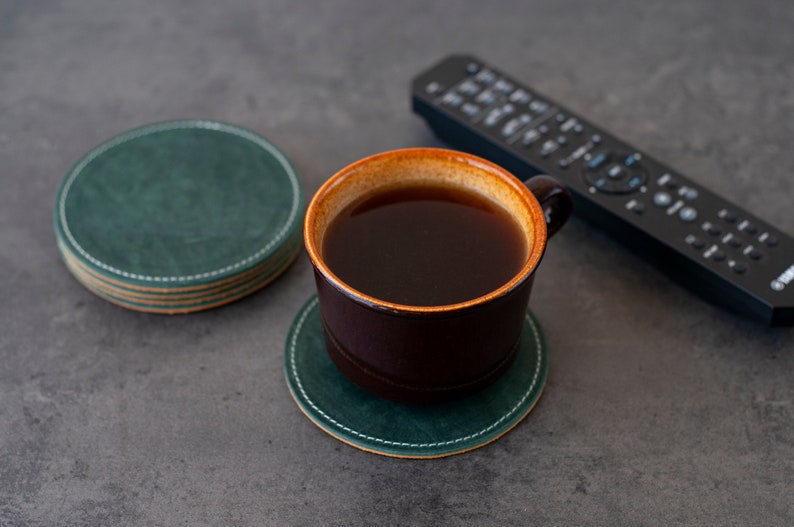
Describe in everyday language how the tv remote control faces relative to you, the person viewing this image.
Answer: facing away from the viewer and to the left of the viewer

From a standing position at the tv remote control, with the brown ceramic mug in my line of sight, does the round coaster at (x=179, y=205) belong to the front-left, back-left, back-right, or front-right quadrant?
front-right

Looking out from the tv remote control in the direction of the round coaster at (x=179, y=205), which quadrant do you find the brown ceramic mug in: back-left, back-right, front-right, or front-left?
front-left
